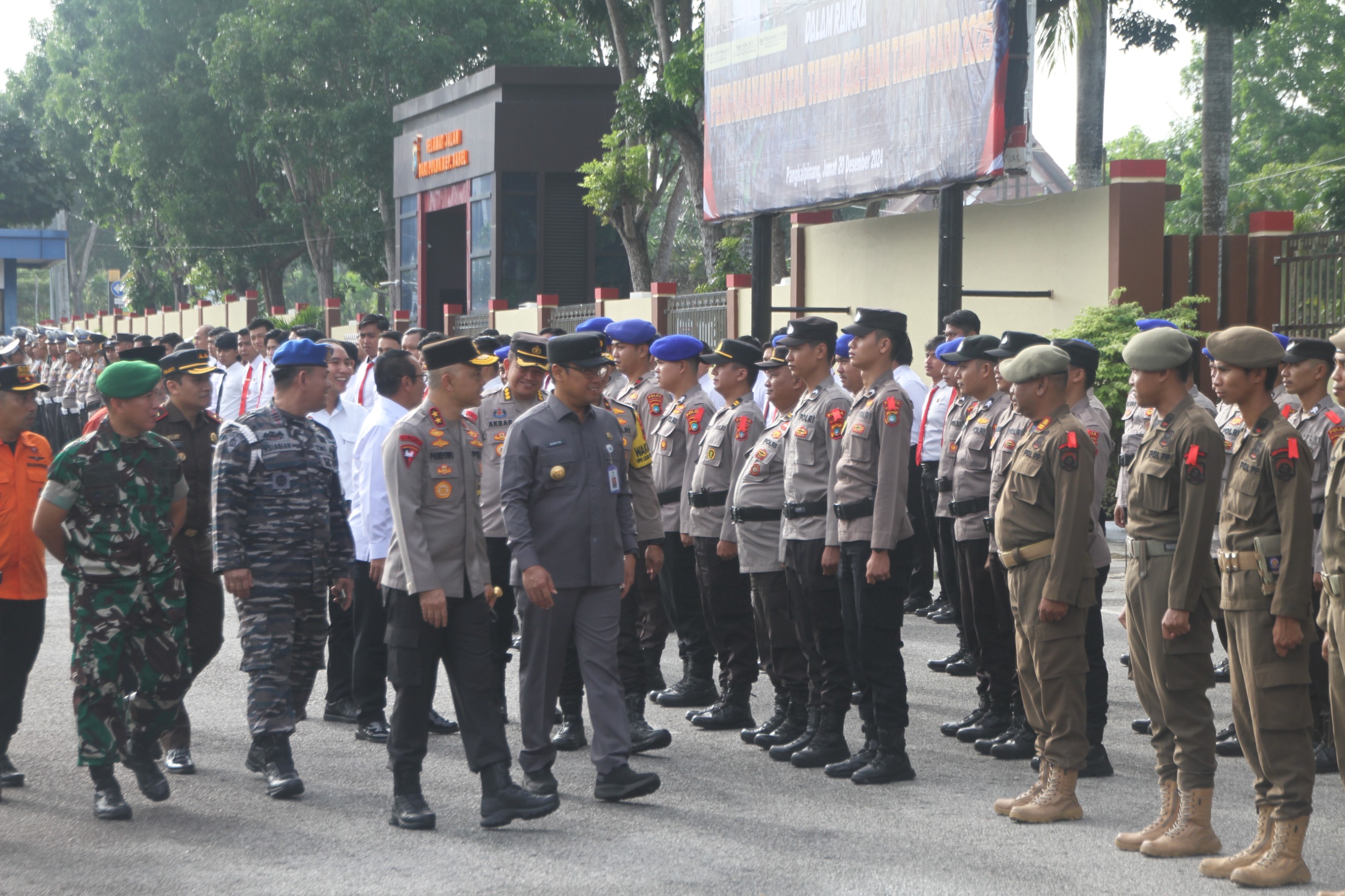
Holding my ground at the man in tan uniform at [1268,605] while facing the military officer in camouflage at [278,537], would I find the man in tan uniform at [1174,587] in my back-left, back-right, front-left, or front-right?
front-right

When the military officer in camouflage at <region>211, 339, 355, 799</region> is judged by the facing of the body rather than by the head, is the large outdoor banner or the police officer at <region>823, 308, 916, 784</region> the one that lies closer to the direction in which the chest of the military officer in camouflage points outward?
the police officer

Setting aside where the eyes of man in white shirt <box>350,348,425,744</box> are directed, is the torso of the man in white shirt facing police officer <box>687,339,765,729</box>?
yes

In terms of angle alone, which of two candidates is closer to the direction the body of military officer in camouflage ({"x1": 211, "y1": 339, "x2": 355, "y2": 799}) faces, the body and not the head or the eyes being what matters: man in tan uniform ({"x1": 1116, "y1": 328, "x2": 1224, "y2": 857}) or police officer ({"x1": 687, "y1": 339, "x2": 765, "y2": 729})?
the man in tan uniform

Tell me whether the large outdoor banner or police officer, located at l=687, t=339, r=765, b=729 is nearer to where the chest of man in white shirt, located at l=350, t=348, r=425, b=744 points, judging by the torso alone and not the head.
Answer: the police officer

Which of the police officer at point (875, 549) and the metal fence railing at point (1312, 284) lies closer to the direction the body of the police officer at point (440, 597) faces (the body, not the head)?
the police officer

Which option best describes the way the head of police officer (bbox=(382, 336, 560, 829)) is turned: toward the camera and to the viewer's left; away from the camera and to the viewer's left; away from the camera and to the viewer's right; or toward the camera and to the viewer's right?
toward the camera and to the viewer's right

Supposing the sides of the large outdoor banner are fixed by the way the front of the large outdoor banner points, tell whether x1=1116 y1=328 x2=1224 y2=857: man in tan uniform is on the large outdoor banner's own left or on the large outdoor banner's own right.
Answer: on the large outdoor banner's own left

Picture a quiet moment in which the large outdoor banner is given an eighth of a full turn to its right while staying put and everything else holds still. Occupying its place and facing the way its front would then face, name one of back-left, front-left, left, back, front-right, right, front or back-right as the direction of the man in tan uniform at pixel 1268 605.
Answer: left

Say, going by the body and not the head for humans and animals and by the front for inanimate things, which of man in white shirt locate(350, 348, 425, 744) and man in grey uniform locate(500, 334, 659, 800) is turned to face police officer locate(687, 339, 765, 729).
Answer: the man in white shirt

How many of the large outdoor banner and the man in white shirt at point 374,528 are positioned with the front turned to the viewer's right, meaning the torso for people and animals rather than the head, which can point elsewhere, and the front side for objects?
1

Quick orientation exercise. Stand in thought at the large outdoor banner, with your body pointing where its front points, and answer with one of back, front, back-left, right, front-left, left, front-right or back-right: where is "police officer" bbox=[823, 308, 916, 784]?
front-left

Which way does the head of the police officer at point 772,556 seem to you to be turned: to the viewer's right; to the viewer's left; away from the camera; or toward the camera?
to the viewer's left

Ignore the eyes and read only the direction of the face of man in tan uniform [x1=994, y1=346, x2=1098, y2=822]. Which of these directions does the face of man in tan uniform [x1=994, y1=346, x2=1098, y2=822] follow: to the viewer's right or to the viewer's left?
to the viewer's left

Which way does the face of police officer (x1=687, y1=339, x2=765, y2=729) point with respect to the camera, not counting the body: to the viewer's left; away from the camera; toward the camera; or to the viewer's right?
to the viewer's left
